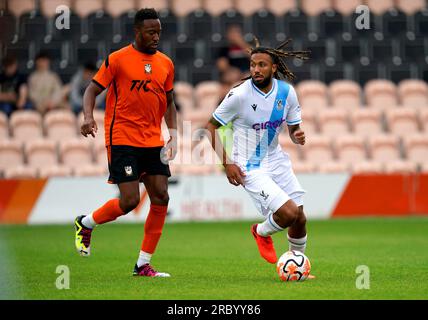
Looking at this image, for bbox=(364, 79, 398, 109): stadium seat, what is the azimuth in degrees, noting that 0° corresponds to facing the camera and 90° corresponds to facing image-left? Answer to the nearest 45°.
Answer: approximately 0°

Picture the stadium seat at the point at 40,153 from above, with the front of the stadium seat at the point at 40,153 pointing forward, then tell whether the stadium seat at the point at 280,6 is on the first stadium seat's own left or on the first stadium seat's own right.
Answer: on the first stadium seat's own left

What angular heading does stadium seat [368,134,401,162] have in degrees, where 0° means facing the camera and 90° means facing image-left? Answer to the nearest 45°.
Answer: approximately 0°

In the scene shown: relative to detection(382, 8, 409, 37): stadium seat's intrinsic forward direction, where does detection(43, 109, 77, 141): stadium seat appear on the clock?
detection(43, 109, 77, 141): stadium seat is roughly at 2 o'clock from detection(382, 8, 409, 37): stadium seat.

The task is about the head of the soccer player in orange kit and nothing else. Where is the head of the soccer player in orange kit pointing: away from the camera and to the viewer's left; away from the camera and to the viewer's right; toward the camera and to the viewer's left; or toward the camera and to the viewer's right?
toward the camera and to the viewer's right

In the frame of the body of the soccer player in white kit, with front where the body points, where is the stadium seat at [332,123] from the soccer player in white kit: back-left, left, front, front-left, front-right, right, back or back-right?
back-left
